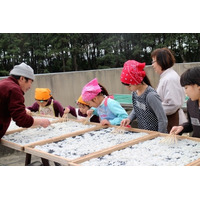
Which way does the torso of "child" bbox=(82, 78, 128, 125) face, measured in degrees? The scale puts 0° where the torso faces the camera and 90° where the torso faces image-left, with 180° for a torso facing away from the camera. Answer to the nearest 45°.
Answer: approximately 45°

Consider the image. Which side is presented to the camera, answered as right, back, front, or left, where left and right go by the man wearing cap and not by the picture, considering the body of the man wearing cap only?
right

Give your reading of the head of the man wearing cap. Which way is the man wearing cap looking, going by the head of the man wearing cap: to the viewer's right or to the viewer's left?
to the viewer's right

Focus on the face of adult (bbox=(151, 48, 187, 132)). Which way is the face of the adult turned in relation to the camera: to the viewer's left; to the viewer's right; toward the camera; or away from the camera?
to the viewer's left

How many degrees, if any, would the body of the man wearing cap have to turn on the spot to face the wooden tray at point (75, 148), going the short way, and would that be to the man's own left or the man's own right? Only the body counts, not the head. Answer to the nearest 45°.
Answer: approximately 45° to the man's own right

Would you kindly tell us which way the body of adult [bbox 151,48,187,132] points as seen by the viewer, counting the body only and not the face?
to the viewer's left

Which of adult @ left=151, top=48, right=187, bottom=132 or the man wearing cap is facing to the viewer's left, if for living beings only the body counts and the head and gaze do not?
the adult

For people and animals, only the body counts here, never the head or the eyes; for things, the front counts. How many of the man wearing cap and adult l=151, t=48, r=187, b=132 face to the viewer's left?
1

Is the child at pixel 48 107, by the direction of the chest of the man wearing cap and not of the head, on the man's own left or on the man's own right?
on the man's own left
